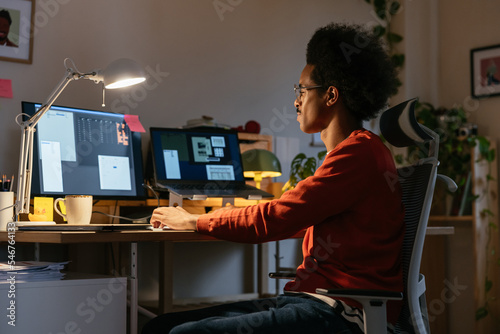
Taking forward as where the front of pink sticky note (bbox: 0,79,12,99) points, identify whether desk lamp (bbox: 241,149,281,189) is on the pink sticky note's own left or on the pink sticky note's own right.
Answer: on the pink sticky note's own left

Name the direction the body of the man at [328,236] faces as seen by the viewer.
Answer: to the viewer's left

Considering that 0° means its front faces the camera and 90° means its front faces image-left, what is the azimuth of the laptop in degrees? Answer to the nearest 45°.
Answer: approximately 315°

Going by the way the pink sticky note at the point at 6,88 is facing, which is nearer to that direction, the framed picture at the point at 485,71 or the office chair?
the office chair

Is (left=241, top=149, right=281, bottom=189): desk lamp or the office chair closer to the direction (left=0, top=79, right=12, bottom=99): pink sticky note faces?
the office chair

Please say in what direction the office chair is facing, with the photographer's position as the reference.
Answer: facing to the left of the viewer

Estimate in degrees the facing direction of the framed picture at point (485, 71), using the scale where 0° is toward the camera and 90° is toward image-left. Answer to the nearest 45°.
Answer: approximately 45°

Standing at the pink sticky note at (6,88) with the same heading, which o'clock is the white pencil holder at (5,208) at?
The white pencil holder is roughly at 12 o'clock from the pink sticky note.

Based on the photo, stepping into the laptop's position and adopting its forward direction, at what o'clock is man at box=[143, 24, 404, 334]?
The man is roughly at 1 o'clock from the laptop.
